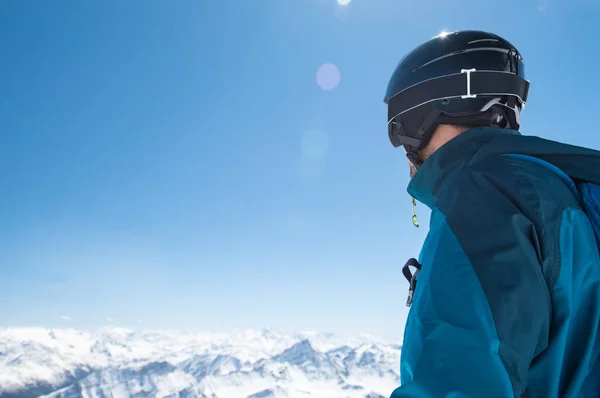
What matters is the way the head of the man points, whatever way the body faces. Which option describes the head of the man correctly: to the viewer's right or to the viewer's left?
to the viewer's left

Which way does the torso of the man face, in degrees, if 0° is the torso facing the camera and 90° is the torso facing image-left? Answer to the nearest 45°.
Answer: approximately 135°
